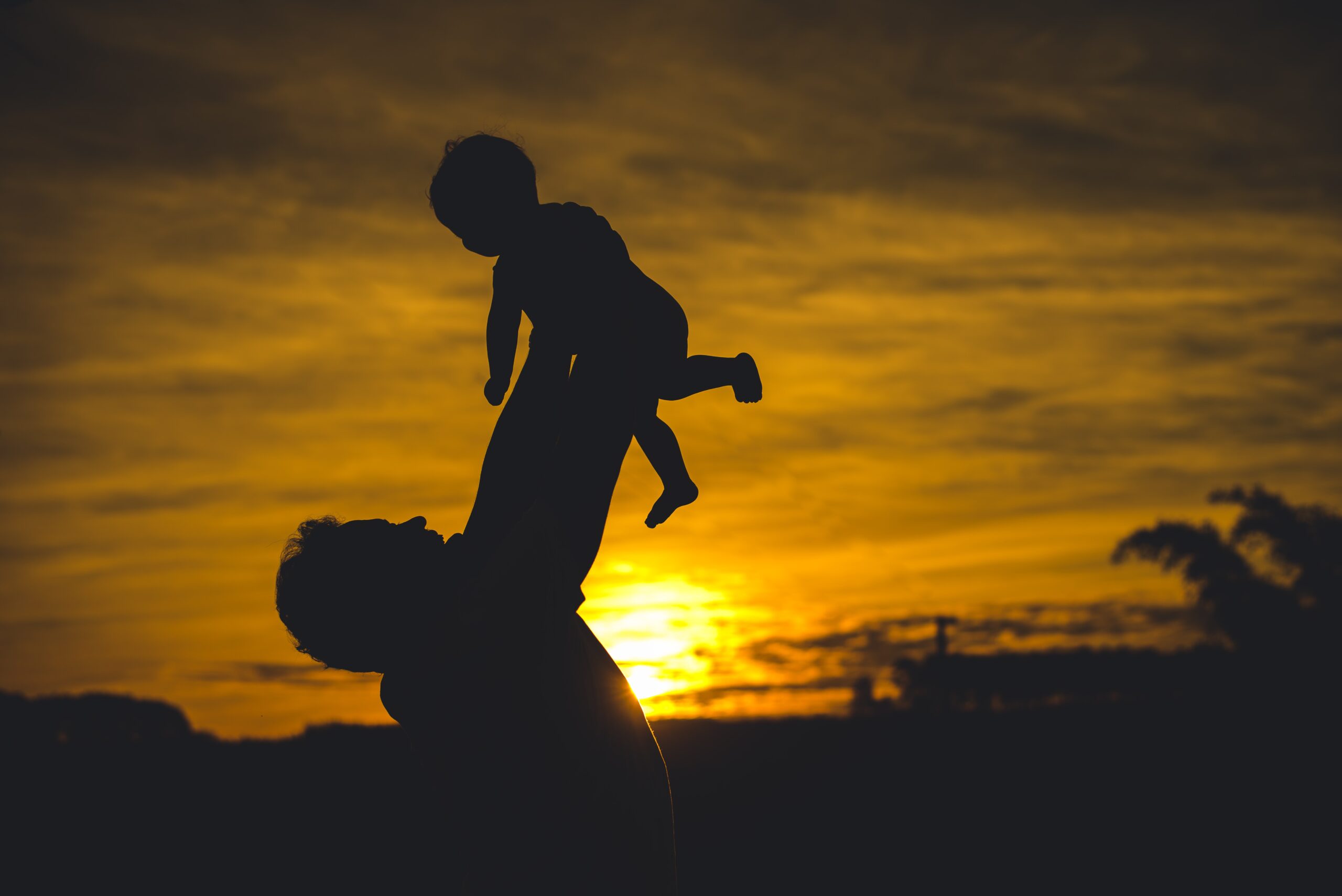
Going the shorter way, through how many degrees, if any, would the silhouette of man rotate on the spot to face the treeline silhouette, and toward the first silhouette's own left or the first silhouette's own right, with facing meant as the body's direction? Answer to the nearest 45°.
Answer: approximately 90° to the first silhouette's own left

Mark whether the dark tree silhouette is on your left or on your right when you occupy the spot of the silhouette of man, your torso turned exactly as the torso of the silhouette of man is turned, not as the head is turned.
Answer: on your left

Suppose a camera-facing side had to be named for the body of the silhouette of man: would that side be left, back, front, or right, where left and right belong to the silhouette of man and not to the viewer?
right
